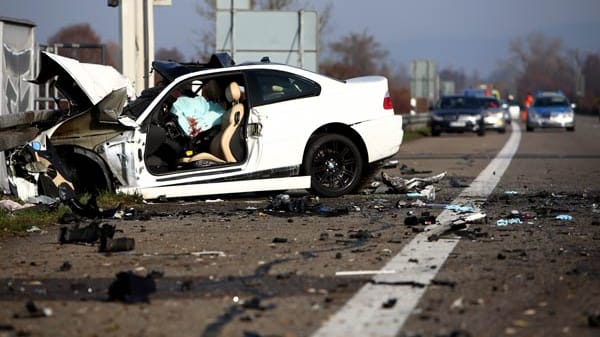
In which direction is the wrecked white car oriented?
to the viewer's left

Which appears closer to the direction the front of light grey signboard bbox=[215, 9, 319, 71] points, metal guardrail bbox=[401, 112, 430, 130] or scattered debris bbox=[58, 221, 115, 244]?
the metal guardrail

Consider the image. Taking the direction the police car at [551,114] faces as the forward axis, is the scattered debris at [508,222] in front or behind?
in front

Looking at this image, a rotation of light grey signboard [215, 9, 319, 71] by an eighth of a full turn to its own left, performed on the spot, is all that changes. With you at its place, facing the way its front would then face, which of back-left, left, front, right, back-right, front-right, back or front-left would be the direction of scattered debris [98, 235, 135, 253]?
back-left

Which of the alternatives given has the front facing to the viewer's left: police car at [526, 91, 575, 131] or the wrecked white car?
the wrecked white car

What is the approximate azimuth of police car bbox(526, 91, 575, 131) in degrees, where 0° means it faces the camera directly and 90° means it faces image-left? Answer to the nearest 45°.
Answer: approximately 0°

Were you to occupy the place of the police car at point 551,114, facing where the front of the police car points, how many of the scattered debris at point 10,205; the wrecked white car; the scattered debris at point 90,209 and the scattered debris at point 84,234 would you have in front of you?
4

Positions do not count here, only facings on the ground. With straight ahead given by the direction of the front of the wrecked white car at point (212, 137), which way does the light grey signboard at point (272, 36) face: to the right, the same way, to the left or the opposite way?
to the right

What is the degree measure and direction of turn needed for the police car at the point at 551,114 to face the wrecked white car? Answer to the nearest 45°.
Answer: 0° — it already faces it

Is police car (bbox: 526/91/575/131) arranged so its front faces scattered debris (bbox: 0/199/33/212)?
yes

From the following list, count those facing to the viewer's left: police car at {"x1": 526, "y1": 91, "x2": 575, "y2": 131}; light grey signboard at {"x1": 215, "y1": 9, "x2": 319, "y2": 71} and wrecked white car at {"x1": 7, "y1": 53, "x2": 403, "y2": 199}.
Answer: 1

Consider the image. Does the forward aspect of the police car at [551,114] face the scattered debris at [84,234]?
yes

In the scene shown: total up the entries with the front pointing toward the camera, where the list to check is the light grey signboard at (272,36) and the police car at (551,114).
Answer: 1

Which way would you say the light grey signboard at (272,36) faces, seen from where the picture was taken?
facing away from the viewer
